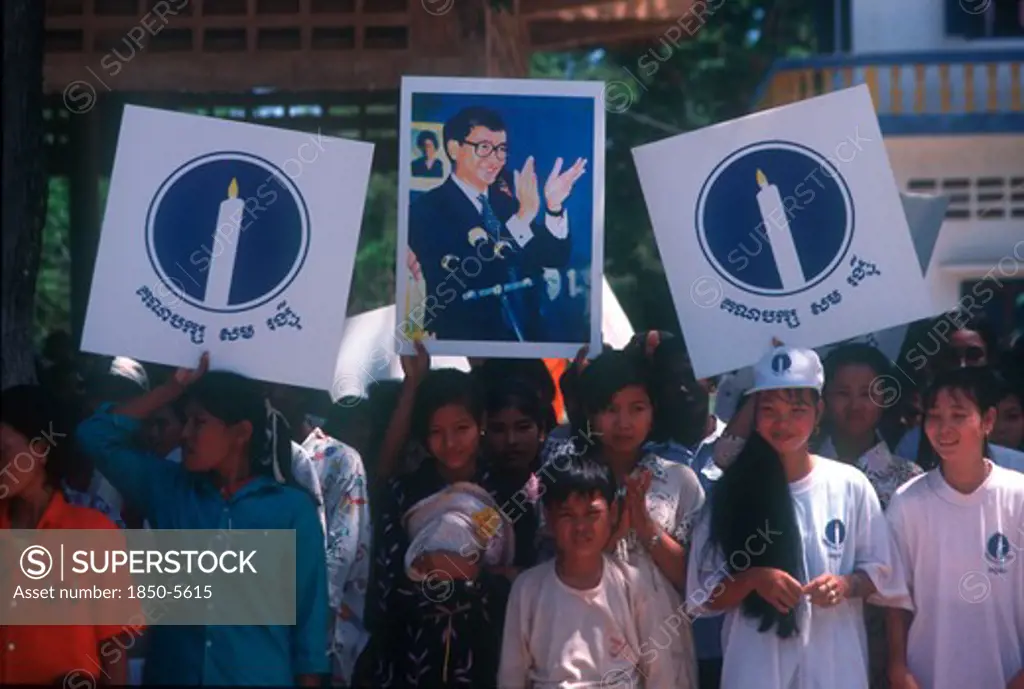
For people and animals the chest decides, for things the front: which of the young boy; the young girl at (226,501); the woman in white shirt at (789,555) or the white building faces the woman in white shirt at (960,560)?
the white building

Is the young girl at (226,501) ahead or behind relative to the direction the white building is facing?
ahead

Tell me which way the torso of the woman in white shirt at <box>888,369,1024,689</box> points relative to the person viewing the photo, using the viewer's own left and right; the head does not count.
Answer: facing the viewer

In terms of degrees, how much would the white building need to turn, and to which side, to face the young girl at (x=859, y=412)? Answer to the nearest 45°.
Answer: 0° — it already faces them

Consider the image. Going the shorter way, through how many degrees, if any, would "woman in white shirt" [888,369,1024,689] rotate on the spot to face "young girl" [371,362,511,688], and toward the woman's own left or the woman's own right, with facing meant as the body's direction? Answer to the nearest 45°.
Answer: approximately 90° to the woman's own right

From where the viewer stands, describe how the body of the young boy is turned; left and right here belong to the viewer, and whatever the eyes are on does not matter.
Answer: facing the viewer

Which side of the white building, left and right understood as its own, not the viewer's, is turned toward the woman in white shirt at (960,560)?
front

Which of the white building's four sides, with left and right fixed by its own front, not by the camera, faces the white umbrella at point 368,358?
front
